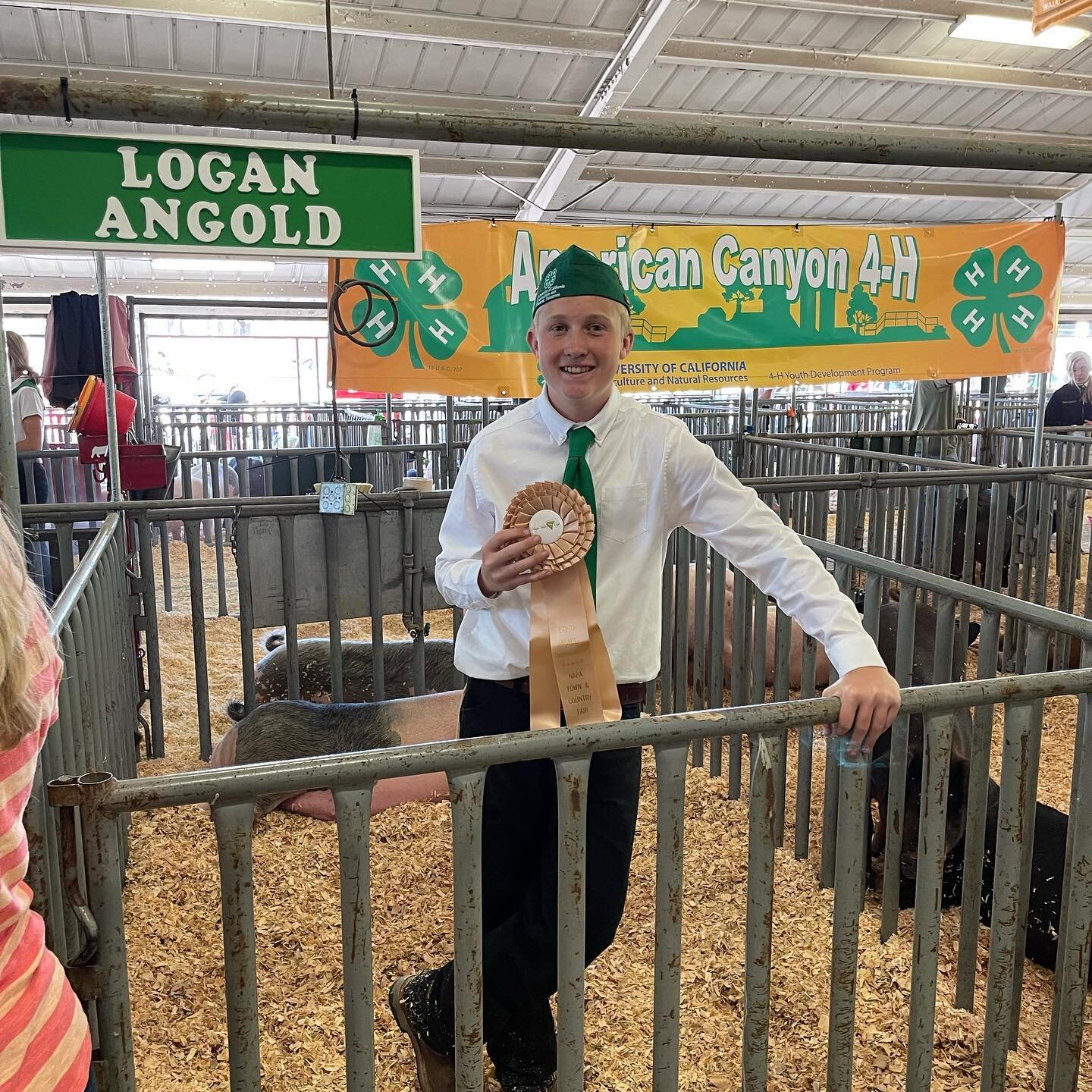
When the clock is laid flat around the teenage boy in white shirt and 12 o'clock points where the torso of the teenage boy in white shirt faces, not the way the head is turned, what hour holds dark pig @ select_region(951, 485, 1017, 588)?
The dark pig is roughly at 7 o'clock from the teenage boy in white shirt.

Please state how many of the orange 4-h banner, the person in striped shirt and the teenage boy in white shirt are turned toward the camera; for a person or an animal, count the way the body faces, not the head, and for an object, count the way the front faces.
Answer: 2

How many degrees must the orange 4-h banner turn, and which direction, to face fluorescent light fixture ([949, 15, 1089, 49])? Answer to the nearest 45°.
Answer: approximately 135° to its left

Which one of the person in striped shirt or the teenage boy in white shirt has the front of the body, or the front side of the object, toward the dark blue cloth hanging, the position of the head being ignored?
the person in striped shirt

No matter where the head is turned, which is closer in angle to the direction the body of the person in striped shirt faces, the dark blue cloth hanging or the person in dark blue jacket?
the dark blue cloth hanging

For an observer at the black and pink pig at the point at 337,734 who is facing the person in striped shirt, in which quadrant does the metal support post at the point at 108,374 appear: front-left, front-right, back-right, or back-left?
back-right

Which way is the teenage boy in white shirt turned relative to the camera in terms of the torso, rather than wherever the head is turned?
toward the camera

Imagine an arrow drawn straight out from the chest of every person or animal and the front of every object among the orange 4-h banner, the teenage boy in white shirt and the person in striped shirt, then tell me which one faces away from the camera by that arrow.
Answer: the person in striped shirt

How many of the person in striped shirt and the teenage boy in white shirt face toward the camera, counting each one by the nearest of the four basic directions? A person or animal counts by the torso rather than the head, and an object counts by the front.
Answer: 1

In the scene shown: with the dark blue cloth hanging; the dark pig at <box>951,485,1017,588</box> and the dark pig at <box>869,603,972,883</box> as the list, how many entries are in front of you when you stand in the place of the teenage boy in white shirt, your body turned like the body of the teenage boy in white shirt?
0

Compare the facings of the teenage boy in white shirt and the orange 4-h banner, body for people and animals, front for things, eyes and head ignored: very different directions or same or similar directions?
same or similar directions

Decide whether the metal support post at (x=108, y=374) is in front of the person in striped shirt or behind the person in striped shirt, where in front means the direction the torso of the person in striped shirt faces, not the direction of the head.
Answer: in front

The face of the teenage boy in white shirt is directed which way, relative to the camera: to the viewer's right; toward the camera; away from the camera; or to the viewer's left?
toward the camera

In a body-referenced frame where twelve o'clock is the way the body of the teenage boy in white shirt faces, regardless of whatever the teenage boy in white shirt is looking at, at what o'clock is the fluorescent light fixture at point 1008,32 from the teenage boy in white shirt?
The fluorescent light fixture is roughly at 7 o'clock from the teenage boy in white shirt.

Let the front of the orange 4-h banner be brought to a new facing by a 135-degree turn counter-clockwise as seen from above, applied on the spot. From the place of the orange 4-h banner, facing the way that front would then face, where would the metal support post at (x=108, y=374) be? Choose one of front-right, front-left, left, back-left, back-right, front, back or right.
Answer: back

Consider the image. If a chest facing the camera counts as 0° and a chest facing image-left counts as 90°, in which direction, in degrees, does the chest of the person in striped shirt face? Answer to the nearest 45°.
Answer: approximately 180°

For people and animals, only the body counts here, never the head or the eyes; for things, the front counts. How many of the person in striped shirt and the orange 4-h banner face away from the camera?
1

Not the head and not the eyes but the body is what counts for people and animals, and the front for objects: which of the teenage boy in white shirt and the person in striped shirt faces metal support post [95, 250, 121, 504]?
the person in striped shirt
